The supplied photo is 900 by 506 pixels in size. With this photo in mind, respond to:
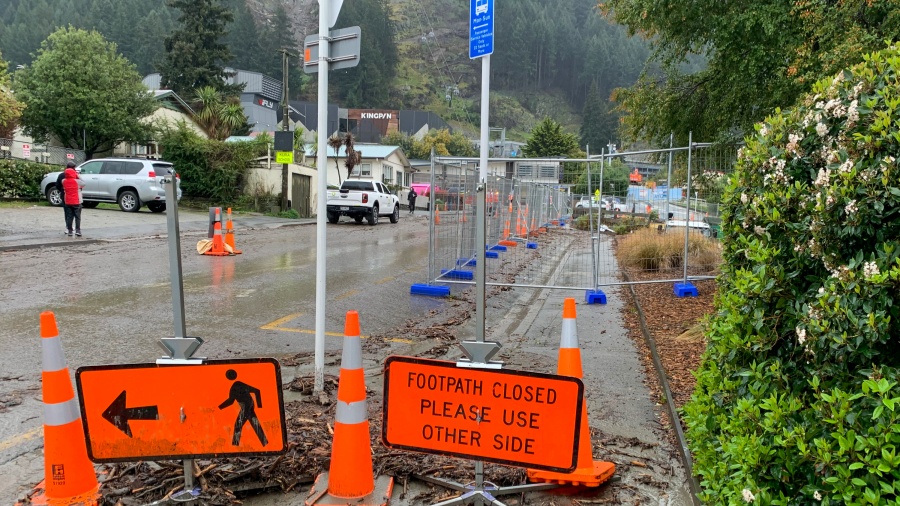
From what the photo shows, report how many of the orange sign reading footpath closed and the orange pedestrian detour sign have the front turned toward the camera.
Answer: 2

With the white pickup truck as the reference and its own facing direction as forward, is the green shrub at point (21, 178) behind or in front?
behind

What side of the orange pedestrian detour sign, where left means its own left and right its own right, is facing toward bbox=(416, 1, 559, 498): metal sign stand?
left

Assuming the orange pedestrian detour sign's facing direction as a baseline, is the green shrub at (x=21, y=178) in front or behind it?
behind

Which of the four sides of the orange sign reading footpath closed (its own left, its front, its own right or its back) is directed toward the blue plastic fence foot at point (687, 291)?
back

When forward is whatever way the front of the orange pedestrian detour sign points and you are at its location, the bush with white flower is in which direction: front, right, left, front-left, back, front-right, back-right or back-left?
front-left

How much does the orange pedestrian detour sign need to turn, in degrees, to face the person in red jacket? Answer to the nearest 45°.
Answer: approximately 180°

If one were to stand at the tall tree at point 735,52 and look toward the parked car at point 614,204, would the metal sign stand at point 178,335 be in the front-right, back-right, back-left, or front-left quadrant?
back-left
